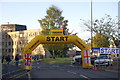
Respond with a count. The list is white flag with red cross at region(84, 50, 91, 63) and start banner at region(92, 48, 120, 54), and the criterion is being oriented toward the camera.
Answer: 2

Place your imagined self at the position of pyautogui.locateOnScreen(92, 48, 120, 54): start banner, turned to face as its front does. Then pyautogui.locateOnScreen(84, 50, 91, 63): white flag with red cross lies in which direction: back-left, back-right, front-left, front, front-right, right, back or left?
back-right

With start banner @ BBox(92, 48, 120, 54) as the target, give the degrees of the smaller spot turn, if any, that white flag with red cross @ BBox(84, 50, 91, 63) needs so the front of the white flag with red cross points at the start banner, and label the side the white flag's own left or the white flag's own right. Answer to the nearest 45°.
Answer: approximately 45° to the white flag's own left

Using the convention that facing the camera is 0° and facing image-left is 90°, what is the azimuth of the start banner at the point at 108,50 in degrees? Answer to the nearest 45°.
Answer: approximately 0°

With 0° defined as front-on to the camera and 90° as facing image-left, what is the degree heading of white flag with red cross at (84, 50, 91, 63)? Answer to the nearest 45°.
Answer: approximately 0°
